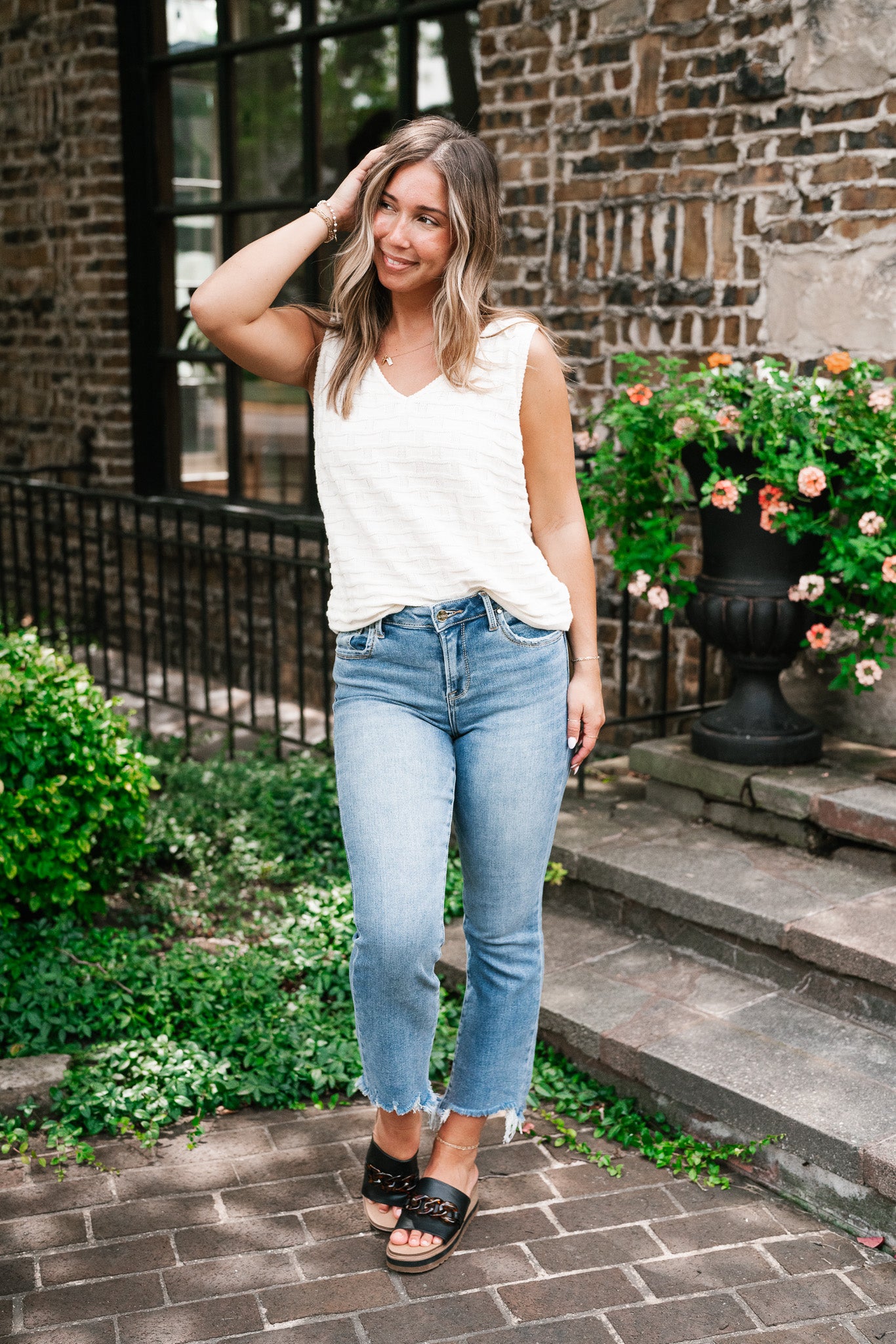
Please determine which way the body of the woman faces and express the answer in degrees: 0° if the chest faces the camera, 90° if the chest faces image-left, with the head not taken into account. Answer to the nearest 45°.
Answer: approximately 0°

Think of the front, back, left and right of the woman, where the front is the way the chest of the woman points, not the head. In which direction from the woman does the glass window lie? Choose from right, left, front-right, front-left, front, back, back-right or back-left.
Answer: back

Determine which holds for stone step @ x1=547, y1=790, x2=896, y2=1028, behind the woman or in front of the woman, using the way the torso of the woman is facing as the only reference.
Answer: behind

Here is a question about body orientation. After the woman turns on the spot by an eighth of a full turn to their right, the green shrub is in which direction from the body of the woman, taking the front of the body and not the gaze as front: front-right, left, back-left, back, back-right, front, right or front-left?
right

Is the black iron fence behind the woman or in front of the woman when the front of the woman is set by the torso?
behind

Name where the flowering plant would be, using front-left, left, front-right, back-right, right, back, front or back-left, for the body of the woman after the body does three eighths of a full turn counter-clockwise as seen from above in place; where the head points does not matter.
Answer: front

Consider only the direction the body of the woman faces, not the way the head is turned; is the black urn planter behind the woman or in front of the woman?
behind
